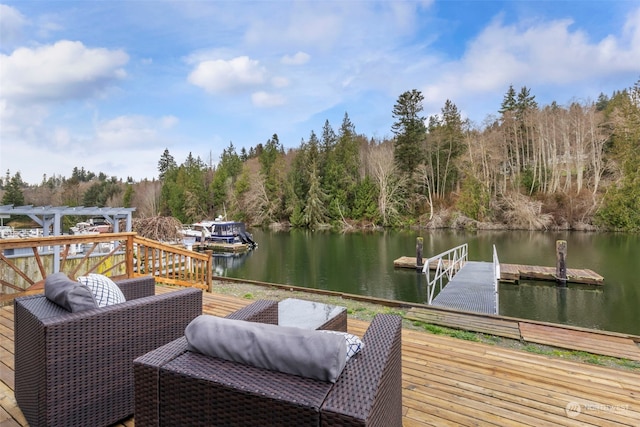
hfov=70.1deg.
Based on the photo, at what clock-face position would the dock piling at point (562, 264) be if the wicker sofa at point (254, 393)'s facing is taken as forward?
The dock piling is roughly at 12 o'clock from the wicker sofa.

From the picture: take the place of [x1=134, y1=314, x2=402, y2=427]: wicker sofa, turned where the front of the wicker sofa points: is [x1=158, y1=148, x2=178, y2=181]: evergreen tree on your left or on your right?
on your left

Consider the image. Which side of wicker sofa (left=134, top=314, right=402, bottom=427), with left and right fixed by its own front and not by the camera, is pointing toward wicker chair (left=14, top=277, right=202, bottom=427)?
left

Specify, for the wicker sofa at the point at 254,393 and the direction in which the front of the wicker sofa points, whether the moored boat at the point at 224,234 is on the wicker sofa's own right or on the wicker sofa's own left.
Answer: on the wicker sofa's own left

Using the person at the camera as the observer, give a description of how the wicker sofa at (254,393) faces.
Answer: facing away from the viewer and to the right of the viewer

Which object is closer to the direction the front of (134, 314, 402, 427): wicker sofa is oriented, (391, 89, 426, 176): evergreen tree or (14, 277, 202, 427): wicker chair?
the evergreen tree

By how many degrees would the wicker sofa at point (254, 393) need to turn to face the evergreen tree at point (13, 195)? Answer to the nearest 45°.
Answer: approximately 90° to its left
